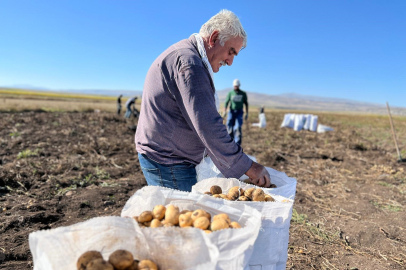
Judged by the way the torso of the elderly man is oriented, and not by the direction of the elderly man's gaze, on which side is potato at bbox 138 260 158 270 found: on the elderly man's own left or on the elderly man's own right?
on the elderly man's own right

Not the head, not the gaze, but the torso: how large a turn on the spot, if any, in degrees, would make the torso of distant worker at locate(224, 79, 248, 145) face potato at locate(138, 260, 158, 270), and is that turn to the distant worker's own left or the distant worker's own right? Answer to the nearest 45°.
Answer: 0° — they already face it

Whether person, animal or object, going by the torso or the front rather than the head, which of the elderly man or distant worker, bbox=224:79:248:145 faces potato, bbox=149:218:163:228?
the distant worker

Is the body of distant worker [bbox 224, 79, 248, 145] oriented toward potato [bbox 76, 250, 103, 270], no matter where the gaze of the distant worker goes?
yes

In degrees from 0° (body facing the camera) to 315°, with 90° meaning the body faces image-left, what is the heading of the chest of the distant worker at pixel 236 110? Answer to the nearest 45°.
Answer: approximately 0°

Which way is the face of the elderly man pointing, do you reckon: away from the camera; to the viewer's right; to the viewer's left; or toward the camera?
to the viewer's right

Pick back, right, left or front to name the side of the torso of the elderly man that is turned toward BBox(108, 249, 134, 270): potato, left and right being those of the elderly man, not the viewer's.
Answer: right

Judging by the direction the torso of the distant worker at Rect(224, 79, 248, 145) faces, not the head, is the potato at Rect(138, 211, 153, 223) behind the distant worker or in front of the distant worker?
in front

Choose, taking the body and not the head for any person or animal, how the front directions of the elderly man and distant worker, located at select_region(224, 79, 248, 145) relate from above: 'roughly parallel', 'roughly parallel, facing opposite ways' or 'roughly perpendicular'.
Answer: roughly perpendicular

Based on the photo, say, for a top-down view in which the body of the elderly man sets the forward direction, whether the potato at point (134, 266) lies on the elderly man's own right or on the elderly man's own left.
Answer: on the elderly man's own right

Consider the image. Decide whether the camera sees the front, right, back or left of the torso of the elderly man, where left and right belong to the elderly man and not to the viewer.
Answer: right

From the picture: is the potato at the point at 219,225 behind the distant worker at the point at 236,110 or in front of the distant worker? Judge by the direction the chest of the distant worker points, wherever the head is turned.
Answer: in front

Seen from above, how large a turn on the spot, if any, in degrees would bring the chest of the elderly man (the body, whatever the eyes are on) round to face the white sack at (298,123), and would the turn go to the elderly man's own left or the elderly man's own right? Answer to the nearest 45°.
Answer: approximately 90° to the elderly man's own left

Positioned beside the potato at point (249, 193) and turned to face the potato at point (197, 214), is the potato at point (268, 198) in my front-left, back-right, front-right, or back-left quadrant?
back-left

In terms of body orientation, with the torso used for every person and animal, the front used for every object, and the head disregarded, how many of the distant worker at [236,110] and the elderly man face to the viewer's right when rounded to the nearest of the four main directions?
1
